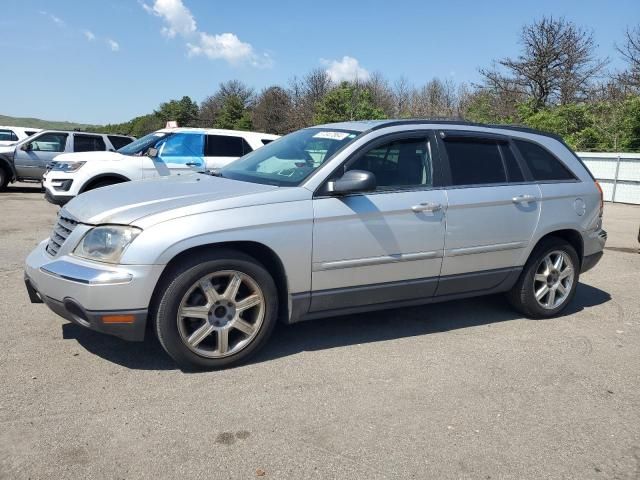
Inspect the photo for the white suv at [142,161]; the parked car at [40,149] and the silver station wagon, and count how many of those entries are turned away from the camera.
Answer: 0

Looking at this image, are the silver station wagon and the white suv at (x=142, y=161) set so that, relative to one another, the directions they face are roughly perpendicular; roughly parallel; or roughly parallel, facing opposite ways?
roughly parallel

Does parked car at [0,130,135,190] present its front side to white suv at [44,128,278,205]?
no

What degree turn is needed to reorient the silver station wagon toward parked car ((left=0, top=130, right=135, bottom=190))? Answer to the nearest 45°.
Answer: approximately 90° to its right

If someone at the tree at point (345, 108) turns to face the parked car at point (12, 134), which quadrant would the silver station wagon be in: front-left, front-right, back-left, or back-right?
front-left

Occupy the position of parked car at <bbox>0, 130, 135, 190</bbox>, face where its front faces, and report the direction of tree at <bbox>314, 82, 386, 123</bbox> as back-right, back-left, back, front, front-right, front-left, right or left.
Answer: back-right

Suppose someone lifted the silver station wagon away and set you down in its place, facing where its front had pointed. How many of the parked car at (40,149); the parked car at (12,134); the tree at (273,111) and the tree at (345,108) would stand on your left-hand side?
0

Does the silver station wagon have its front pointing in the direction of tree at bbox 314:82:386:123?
no

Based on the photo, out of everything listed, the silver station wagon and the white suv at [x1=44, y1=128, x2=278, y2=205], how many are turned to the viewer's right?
0

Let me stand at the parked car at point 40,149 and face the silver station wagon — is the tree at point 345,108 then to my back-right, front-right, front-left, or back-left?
back-left

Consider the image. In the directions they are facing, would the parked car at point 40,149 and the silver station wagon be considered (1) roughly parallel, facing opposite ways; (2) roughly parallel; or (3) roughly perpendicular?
roughly parallel

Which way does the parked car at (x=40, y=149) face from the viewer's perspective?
to the viewer's left

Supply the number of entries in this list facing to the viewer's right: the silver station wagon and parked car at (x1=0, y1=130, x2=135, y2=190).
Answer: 0

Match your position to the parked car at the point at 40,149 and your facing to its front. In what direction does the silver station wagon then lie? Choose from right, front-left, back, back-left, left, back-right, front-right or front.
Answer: left

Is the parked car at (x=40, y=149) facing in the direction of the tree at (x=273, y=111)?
no

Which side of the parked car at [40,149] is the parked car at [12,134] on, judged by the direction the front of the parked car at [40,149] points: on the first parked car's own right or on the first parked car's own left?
on the first parked car's own right

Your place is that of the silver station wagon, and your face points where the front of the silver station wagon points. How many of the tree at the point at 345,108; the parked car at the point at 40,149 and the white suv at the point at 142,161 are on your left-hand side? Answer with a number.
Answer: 0

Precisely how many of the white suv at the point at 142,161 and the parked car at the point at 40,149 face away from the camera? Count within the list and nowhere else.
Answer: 0

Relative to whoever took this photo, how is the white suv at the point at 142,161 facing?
facing the viewer and to the left of the viewer
